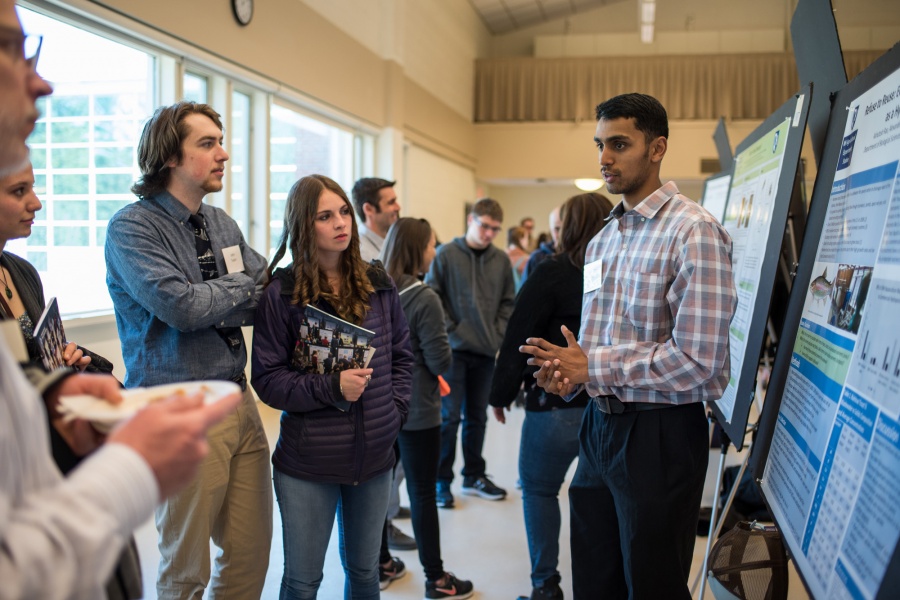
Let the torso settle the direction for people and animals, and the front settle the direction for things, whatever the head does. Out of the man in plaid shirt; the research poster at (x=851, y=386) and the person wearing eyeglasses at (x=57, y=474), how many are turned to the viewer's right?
1

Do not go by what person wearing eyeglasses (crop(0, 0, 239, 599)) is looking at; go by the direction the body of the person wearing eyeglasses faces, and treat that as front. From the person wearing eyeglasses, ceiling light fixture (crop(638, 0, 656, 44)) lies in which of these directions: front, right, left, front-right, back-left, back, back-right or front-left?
front-left

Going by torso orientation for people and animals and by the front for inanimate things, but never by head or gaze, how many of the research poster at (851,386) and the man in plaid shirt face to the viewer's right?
0

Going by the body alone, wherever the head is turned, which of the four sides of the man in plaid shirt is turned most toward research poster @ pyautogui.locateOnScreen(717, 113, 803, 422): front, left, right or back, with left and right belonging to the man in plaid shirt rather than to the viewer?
back

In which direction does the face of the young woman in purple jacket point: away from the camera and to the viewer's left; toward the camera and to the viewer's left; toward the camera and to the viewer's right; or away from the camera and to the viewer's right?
toward the camera and to the viewer's right

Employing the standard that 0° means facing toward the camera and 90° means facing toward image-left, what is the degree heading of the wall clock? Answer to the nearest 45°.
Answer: approximately 315°

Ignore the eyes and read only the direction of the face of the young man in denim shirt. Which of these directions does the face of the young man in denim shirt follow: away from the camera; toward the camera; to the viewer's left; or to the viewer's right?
to the viewer's right

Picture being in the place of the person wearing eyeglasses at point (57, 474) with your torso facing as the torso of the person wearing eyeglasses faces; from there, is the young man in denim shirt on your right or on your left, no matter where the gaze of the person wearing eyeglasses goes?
on your left

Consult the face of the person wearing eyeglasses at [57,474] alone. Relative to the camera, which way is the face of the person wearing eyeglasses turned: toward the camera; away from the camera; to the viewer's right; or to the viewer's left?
to the viewer's right

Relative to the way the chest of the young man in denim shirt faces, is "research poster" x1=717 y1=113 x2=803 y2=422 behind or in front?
in front

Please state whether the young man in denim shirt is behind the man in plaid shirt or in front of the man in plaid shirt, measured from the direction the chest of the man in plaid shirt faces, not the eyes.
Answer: in front

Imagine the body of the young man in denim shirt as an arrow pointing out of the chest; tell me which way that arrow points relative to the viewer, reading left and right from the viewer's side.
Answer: facing the viewer and to the right of the viewer

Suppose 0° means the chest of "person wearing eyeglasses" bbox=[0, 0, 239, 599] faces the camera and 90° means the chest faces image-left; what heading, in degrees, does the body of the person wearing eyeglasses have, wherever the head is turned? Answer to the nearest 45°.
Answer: approximately 270°

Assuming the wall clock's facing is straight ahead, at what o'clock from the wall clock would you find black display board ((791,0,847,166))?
The black display board is roughly at 1 o'clock from the wall clock.
